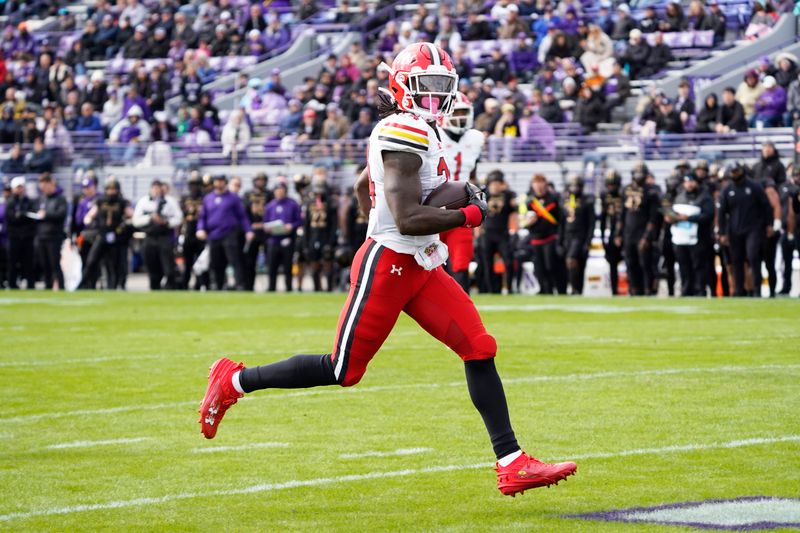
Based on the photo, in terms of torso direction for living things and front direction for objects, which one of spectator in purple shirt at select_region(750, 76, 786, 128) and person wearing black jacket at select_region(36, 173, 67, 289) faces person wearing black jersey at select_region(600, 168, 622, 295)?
the spectator in purple shirt

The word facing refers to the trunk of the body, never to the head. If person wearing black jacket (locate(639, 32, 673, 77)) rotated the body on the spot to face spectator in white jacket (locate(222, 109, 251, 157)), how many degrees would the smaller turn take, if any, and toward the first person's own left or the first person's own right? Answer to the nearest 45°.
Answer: approximately 45° to the first person's own right

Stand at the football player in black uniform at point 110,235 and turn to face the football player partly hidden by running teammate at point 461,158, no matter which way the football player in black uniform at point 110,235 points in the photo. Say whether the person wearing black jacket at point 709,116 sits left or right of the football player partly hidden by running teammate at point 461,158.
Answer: left

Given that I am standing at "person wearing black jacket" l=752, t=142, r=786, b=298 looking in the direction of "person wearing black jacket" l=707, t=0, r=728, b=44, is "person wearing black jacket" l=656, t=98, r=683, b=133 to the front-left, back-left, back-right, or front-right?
front-left

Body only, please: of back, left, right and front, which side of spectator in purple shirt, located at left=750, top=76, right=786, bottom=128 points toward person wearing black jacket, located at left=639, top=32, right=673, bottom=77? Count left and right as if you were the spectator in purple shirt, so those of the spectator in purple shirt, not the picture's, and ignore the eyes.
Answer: right

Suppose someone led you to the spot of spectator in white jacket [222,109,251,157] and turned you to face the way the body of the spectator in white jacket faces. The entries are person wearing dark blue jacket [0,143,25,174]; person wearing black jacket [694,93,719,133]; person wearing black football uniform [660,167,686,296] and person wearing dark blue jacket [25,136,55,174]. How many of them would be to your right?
2

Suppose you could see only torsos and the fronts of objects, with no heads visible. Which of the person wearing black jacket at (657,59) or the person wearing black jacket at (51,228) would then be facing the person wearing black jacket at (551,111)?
the person wearing black jacket at (657,59)

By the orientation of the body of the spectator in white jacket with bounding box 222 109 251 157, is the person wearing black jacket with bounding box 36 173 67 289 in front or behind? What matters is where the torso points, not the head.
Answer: in front

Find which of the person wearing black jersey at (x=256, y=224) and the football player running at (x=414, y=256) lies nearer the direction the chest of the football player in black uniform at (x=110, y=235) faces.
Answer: the football player running

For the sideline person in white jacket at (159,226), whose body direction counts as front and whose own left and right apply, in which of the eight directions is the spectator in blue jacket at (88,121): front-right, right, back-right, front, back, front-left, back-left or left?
back

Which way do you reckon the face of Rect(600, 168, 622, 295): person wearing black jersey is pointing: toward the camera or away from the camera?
toward the camera

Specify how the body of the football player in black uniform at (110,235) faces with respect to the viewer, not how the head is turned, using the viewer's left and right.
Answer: facing the viewer

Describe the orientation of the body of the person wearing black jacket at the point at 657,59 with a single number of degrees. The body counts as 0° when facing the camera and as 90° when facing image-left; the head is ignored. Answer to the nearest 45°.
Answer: approximately 45°

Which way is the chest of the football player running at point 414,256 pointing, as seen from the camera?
to the viewer's right

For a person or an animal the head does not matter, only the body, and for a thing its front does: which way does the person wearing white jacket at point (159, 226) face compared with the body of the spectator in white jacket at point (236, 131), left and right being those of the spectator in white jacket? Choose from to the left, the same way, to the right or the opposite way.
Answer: the same way

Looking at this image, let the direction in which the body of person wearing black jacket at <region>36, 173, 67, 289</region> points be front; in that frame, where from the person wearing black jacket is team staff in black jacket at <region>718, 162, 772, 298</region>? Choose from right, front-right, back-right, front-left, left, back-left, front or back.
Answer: left

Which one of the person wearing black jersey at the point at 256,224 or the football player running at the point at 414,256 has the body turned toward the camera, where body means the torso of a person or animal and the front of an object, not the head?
the person wearing black jersey

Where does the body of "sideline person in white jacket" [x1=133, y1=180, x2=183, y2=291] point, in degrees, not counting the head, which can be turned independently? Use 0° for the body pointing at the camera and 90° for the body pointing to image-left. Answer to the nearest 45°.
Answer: approximately 0°
